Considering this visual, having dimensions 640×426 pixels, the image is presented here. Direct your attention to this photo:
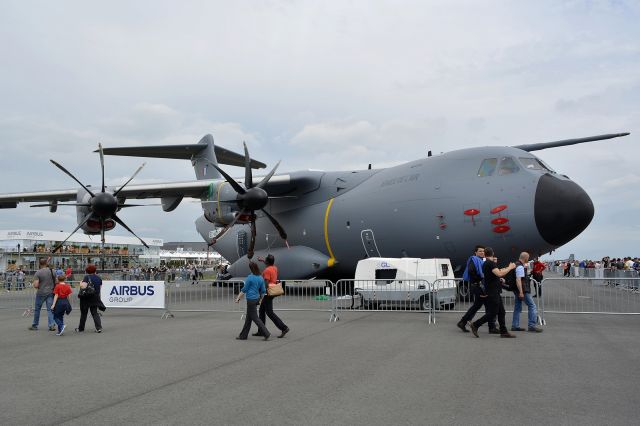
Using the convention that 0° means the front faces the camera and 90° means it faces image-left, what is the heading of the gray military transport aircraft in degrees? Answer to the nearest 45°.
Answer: approximately 315°

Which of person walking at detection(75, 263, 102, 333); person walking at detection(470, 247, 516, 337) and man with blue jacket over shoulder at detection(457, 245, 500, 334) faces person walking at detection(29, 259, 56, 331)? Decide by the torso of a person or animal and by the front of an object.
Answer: person walking at detection(75, 263, 102, 333)

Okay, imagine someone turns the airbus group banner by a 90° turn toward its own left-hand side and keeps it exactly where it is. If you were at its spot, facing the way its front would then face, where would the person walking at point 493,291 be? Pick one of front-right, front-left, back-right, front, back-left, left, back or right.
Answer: front-right

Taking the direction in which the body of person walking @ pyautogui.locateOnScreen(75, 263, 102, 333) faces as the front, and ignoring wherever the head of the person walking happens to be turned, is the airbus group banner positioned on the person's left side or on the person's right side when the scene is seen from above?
on the person's right side

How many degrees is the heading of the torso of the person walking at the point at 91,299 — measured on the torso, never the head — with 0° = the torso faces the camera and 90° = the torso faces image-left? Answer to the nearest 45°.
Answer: approximately 135°

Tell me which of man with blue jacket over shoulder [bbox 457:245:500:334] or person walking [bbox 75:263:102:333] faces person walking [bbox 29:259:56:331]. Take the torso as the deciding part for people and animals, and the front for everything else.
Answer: person walking [bbox 75:263:102:333]
